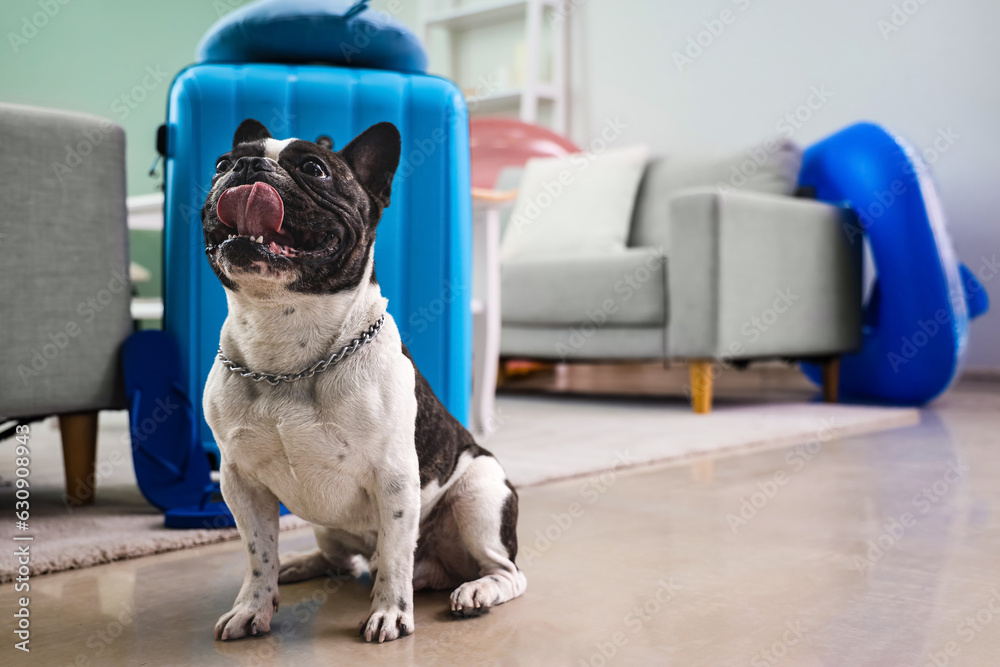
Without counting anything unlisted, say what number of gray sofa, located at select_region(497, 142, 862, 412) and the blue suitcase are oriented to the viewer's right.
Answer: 0

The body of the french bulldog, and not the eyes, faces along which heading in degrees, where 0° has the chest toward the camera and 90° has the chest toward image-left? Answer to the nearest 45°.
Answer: approximately 45°

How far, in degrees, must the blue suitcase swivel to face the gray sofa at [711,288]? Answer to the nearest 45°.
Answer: approximately 135° to its left

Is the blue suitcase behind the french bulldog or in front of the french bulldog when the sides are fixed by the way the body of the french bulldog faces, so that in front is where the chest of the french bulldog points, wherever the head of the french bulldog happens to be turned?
behind
